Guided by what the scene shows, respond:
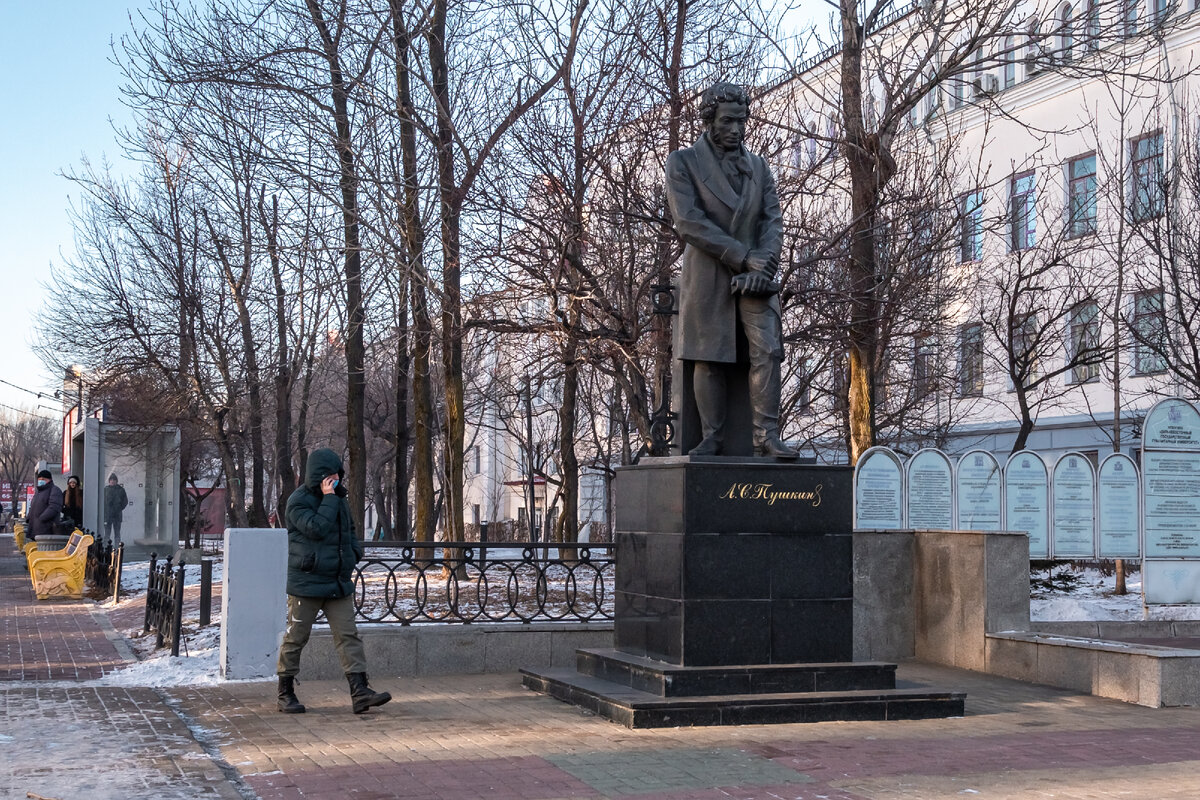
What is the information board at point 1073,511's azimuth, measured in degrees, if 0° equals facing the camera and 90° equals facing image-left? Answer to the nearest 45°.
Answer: approximately 0°

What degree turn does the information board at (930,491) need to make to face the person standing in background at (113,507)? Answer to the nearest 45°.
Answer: approximately 135° to its right

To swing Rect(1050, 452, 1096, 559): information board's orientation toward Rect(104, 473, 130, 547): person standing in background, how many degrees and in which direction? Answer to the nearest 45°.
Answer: approximately 135° to its right

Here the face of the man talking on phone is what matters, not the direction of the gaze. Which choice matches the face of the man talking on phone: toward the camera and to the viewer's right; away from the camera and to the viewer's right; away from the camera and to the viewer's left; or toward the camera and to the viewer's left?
toward the camera and to the viewer's right

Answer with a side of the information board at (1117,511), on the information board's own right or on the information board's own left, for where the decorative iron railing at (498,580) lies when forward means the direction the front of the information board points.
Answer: on the information board's own right

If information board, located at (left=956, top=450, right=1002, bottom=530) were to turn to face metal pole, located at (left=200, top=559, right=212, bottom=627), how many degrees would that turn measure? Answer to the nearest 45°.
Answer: approximately 90° to its right

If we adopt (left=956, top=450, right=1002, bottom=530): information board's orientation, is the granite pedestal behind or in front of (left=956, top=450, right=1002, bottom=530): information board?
in front

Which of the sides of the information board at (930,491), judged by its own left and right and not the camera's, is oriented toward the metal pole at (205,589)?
right

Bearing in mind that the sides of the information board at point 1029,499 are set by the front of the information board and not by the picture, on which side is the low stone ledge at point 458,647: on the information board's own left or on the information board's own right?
on the information board's own right
